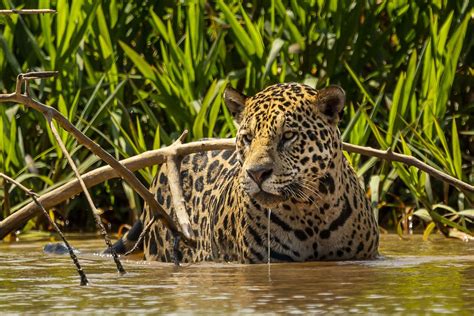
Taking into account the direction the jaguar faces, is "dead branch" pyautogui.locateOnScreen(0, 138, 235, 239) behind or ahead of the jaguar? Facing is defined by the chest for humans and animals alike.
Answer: behind

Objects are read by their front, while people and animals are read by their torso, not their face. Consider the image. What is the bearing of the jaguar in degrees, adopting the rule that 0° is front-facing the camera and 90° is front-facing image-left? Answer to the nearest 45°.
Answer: approximately 315°

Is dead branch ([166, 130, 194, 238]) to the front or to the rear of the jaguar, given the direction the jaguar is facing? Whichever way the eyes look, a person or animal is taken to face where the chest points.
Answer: to the rear

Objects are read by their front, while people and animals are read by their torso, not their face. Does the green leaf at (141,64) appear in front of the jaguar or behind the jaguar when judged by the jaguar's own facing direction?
behind

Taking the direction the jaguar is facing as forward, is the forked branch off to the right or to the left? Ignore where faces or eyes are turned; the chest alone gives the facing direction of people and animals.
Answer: on its right
